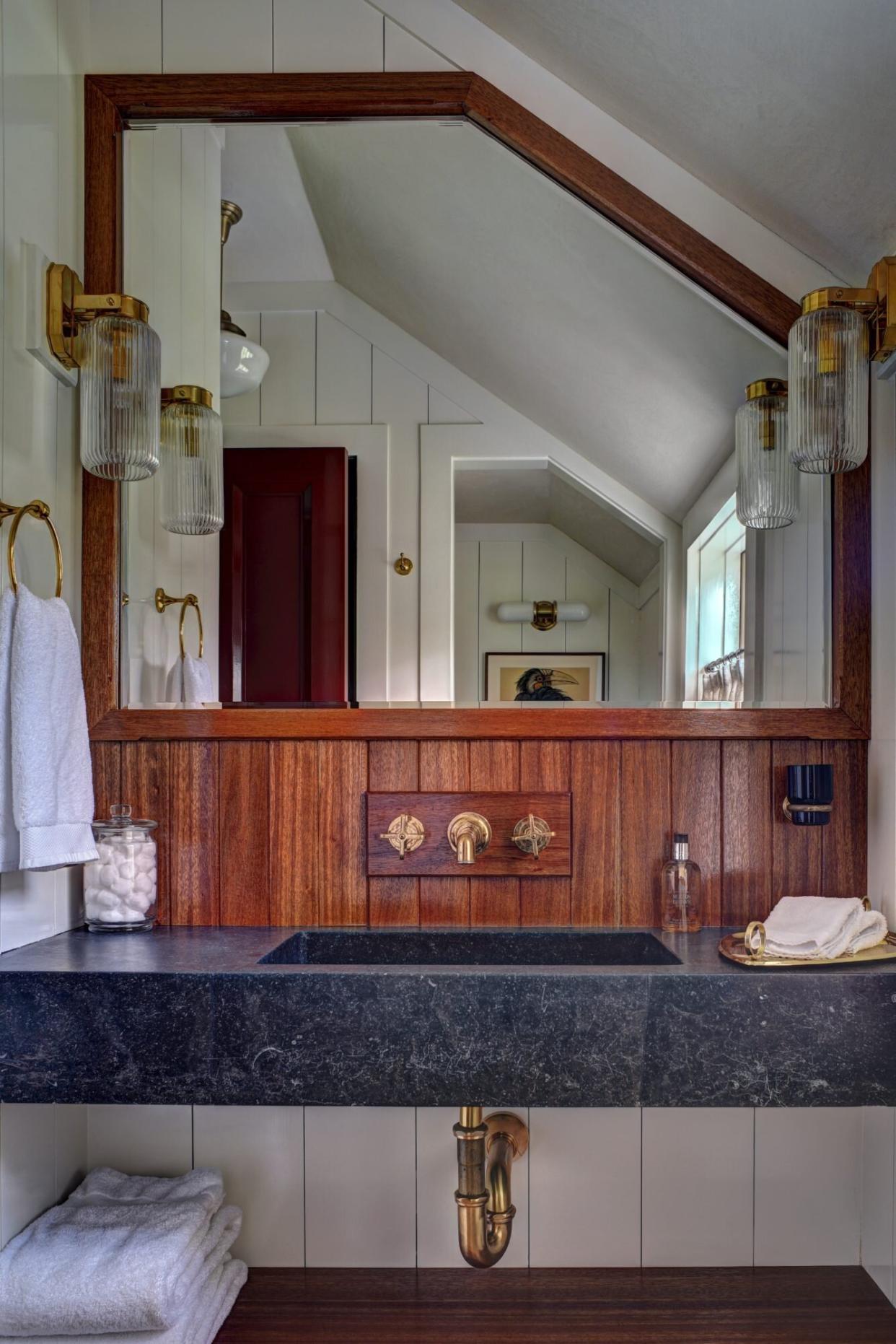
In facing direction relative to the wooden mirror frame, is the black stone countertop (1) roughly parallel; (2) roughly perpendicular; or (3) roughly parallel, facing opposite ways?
roughly parallel

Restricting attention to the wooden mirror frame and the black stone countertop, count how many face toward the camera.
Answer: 2

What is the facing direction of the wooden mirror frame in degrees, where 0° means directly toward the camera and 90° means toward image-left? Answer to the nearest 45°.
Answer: approximately 0°

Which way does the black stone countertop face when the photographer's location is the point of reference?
facing the viewer
